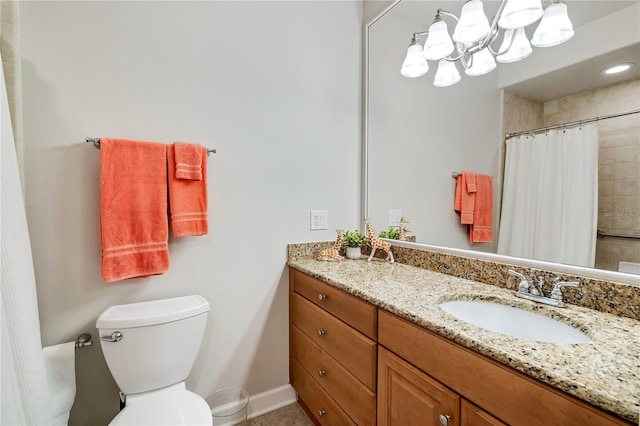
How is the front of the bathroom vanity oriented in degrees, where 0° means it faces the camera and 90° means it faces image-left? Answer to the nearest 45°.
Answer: approximately 45°

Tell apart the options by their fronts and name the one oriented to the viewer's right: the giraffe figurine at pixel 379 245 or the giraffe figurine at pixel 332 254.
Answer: the giraffe figurine at pixel 332 254

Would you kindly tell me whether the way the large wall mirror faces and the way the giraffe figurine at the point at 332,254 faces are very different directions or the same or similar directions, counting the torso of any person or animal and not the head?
very different directions

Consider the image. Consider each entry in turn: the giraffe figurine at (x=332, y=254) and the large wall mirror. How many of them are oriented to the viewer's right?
1

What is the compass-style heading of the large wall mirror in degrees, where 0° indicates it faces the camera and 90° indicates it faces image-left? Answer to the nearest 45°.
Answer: approximately 45°

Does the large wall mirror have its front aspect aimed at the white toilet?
yes

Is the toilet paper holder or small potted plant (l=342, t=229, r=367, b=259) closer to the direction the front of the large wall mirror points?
the toilet paper holder

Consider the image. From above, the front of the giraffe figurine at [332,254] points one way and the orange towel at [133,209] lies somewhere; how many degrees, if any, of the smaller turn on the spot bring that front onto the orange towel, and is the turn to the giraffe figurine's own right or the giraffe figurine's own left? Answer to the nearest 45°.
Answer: approximately 135° to the giraffe figurine's own right

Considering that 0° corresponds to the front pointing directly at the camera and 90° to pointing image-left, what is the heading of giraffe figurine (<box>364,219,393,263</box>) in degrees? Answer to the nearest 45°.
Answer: approximately 90°

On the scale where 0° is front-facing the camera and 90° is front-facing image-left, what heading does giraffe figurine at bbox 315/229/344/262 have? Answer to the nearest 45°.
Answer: approximately 270°
